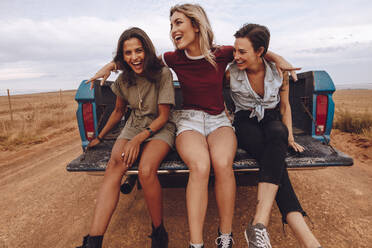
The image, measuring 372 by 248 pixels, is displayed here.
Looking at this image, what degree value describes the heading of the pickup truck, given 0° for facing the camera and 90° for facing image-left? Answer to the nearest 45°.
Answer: approximately 180°

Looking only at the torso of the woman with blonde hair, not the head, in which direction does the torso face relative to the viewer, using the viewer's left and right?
facing the viewer

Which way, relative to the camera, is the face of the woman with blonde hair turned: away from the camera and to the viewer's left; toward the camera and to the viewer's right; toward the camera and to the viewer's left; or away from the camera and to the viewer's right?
toward the camera and to the viewer's left

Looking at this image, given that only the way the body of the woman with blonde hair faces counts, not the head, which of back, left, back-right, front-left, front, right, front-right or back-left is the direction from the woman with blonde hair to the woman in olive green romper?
right
